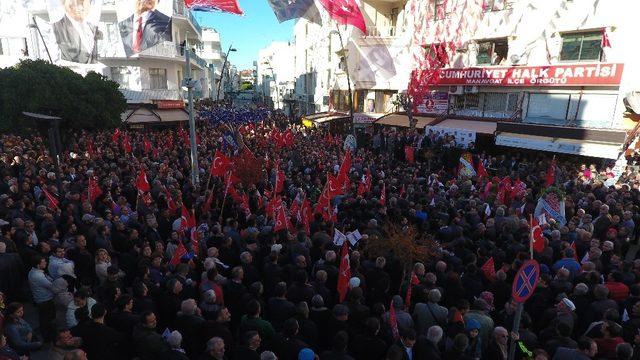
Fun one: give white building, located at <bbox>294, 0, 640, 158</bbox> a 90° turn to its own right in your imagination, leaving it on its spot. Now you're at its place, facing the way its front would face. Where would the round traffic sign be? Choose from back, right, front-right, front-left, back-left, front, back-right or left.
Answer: back-left

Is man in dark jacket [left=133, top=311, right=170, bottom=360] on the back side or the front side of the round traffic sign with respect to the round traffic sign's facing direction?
on the front side

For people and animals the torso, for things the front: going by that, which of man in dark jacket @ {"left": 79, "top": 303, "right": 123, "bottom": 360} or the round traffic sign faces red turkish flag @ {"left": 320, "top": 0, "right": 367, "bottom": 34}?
the man in dark jacket

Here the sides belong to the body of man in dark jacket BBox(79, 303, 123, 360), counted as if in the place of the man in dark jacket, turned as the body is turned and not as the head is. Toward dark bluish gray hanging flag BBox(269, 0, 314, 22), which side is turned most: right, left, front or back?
front

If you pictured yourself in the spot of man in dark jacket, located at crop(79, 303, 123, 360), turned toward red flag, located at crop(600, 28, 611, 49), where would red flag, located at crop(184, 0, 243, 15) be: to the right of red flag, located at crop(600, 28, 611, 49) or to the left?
left

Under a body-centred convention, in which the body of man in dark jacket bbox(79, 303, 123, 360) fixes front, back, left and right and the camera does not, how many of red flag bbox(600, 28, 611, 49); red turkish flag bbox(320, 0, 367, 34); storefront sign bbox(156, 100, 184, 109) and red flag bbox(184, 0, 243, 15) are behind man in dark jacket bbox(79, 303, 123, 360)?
0

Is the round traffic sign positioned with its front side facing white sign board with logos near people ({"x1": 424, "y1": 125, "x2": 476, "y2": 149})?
no

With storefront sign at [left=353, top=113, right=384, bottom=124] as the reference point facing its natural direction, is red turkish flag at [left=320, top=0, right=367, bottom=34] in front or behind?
in front

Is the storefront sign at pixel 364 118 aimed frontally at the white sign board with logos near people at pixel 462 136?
no

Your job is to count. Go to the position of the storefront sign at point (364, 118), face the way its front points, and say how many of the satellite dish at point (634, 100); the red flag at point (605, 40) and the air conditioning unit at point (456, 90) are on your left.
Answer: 3

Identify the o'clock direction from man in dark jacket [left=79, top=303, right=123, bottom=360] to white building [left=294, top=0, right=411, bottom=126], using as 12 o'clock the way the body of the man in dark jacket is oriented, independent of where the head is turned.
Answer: The white building is roughly at 12 o'clock from the man in dark jacket.

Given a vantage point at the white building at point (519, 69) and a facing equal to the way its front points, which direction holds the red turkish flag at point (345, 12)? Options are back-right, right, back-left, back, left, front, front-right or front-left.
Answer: front

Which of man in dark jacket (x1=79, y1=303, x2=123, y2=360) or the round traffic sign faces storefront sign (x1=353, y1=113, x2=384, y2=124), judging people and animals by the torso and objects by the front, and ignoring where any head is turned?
the man in dark jacket

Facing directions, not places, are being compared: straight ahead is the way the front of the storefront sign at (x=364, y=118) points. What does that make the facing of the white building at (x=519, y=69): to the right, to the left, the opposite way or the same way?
the same way

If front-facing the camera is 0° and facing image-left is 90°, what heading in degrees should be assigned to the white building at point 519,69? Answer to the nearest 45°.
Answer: approximately 45°

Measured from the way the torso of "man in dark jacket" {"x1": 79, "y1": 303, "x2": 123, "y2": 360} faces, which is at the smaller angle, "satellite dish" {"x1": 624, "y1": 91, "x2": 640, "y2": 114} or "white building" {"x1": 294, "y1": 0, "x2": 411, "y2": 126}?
the white building

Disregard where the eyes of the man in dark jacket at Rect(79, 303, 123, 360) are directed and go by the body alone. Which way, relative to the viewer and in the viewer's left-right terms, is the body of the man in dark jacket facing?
facing away from the viewer and to the right of the viewer

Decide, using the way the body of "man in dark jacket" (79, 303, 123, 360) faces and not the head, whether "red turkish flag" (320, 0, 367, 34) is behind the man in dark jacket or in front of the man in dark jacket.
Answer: in front

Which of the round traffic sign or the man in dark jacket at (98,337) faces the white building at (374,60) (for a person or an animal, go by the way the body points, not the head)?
the man in dark jacket

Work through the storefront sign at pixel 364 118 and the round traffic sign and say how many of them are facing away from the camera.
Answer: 0

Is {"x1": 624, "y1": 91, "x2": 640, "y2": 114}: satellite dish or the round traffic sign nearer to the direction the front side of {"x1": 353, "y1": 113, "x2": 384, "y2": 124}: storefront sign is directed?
the round traffic sign
